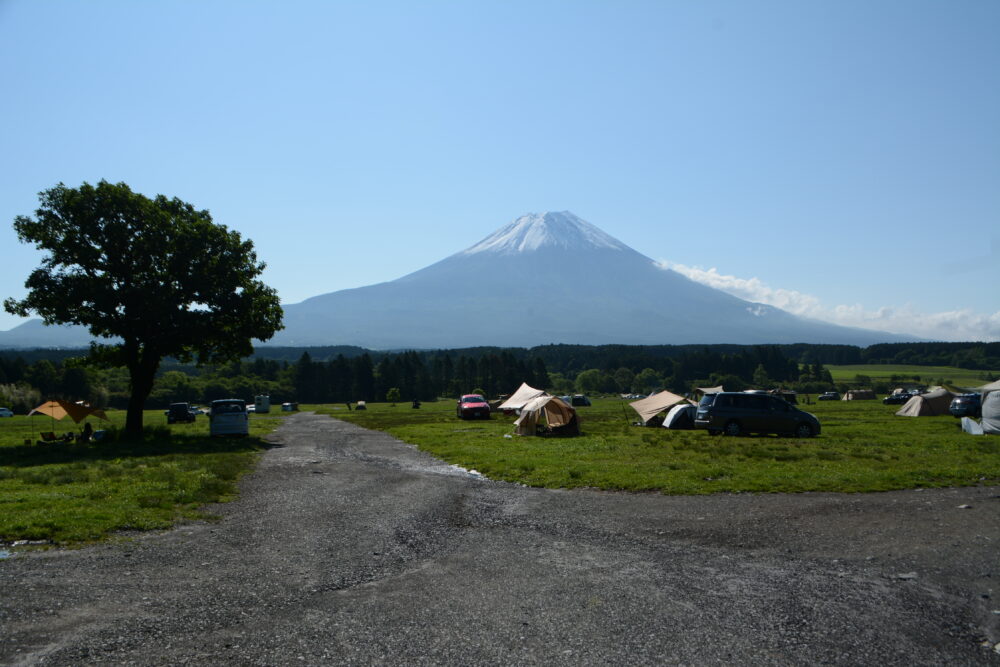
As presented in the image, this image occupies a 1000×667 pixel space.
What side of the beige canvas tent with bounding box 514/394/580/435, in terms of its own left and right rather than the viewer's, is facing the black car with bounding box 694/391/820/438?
left

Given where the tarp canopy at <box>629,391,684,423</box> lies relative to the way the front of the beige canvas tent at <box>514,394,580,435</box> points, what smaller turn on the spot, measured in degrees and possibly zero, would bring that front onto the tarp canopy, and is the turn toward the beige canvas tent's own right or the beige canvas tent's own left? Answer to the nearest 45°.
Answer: approximately 135° to the beige canvas tent's own left

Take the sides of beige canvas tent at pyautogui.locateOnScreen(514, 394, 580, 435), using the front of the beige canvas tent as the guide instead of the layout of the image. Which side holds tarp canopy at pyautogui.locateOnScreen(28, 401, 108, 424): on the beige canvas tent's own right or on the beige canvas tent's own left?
on the beige canvas tent's own right

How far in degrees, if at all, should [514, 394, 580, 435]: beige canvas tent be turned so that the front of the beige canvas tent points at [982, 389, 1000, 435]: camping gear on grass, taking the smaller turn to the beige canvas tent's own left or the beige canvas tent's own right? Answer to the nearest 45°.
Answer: approximately 90° to the beige canvas tent's own left

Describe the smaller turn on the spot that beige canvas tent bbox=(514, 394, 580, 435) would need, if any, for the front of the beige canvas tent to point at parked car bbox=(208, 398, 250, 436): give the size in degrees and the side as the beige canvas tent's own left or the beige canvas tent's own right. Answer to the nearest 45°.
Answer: approximately 90° to the beige canvas tent's own right

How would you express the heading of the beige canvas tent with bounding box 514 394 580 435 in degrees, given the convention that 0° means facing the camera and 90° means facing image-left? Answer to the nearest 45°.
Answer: approximately 0°

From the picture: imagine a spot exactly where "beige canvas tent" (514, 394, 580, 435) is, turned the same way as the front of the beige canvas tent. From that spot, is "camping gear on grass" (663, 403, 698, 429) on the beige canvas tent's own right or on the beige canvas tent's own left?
on the beige canvas tent's own left

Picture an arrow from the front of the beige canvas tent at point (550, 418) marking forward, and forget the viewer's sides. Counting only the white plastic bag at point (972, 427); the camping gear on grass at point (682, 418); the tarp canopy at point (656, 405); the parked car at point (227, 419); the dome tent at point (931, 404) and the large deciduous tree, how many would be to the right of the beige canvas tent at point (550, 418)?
2
